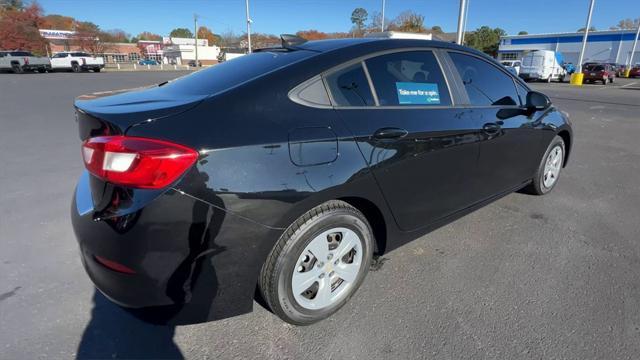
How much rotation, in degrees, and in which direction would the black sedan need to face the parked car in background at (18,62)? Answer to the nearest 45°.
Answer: approximately 90° to its left

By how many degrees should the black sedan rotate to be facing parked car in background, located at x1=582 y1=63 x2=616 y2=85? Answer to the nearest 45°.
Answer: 0° — it already faces it

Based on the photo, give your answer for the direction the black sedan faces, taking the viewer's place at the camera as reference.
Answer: facing away from the viewer and to the right of the viewer

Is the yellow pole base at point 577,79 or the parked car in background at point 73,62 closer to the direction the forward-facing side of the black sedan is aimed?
the yellow pole base

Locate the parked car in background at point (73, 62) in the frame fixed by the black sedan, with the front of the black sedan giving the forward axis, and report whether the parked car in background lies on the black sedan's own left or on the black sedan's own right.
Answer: on the black sedan's own left
